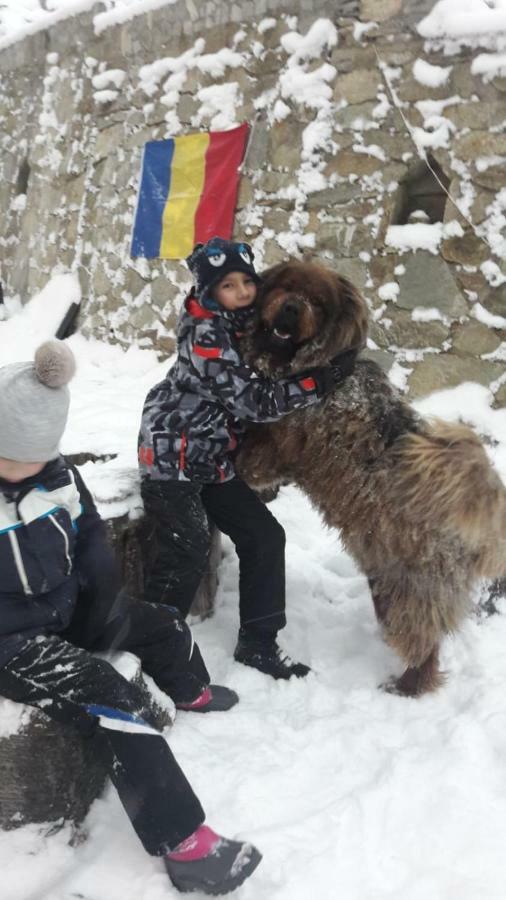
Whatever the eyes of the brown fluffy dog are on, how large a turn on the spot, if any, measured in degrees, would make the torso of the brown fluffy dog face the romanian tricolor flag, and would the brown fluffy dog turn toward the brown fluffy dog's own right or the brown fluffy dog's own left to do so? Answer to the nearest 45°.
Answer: approximately 90° to the brown fluffy dog's own right

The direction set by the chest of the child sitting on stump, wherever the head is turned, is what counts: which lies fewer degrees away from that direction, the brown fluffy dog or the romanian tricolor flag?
the brown fluffy dog

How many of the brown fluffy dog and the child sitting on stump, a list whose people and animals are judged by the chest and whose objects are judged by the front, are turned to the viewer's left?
1

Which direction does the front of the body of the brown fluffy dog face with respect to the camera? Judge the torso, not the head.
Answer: to the viewer's left

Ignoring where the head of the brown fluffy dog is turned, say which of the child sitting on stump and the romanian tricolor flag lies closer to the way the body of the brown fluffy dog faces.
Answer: the child sitting on stump

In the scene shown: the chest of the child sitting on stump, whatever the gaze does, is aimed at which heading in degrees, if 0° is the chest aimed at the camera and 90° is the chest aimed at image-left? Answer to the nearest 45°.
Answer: approximately 315°

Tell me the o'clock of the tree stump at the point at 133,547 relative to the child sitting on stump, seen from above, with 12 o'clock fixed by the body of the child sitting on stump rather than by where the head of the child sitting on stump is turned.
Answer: The tree stump is roughly at 8 o'clock from the child sitting on stump.

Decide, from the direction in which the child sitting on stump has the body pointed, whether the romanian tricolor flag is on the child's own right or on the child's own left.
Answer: on the child's own left

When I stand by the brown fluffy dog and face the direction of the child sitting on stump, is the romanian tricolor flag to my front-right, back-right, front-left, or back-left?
back-right

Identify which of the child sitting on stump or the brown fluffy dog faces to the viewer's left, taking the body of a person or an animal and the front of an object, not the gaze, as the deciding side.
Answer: the brown fluffy dog
